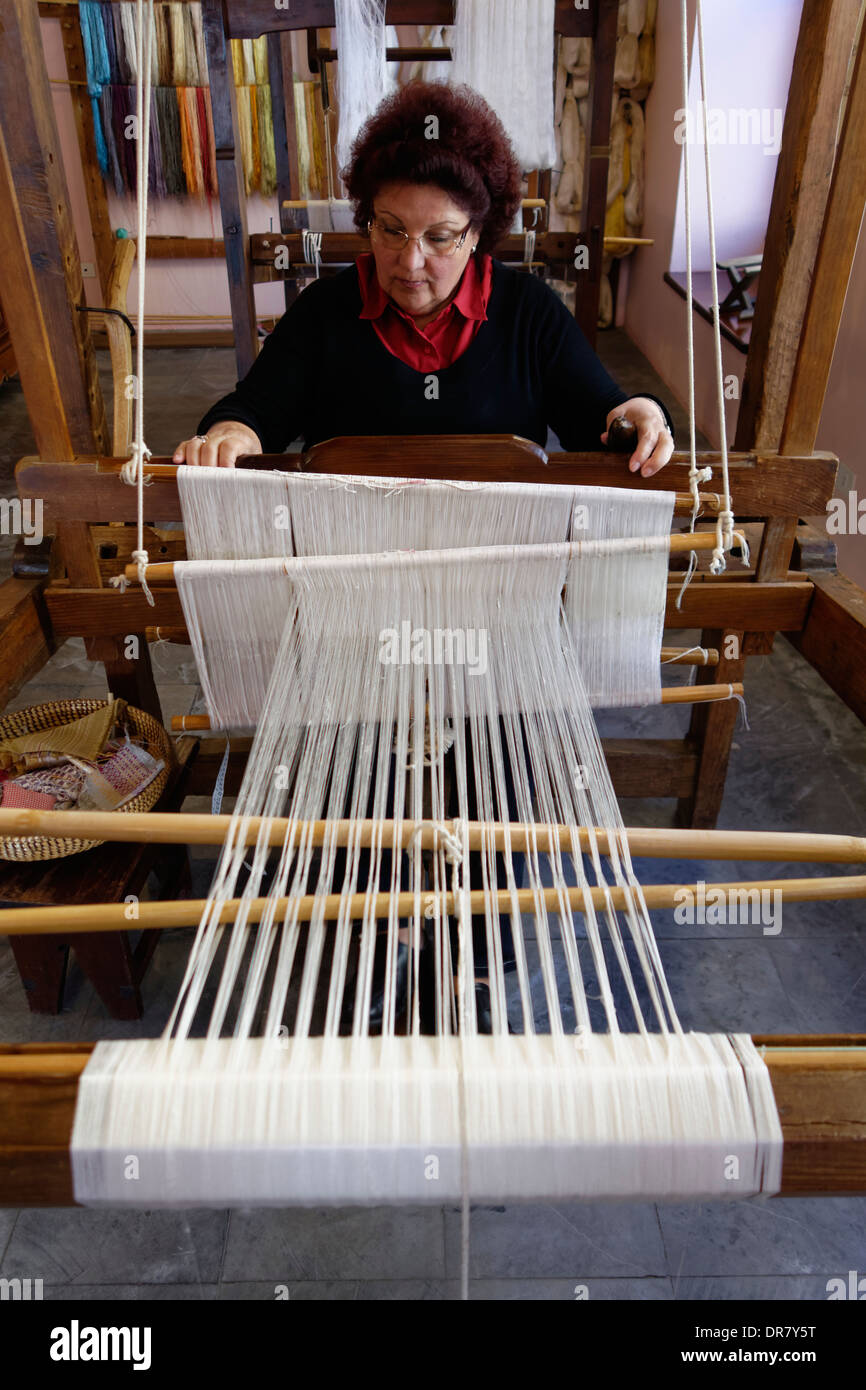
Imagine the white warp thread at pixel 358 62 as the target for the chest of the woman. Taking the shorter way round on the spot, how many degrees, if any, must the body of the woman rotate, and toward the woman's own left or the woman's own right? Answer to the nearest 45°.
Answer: approximately 180°

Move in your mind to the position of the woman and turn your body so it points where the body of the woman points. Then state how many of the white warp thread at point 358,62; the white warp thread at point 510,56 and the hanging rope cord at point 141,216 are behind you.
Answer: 2

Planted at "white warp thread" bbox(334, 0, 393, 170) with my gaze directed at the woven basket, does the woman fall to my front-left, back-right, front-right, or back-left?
front-left

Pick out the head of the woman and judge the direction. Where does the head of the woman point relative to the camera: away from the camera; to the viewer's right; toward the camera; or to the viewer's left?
toward the camera

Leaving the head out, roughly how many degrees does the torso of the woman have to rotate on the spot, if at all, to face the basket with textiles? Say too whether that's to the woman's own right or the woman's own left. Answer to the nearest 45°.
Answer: approximately 90° to the woman's own right

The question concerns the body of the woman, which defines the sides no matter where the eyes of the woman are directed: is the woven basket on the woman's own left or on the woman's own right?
on the woman's own right

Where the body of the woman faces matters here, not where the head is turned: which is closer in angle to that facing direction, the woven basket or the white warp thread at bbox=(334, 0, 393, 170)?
the woven basket

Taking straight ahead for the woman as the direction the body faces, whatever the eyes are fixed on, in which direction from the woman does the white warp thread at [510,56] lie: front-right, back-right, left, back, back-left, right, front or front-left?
back

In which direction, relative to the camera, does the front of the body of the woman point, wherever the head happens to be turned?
toward the camera
